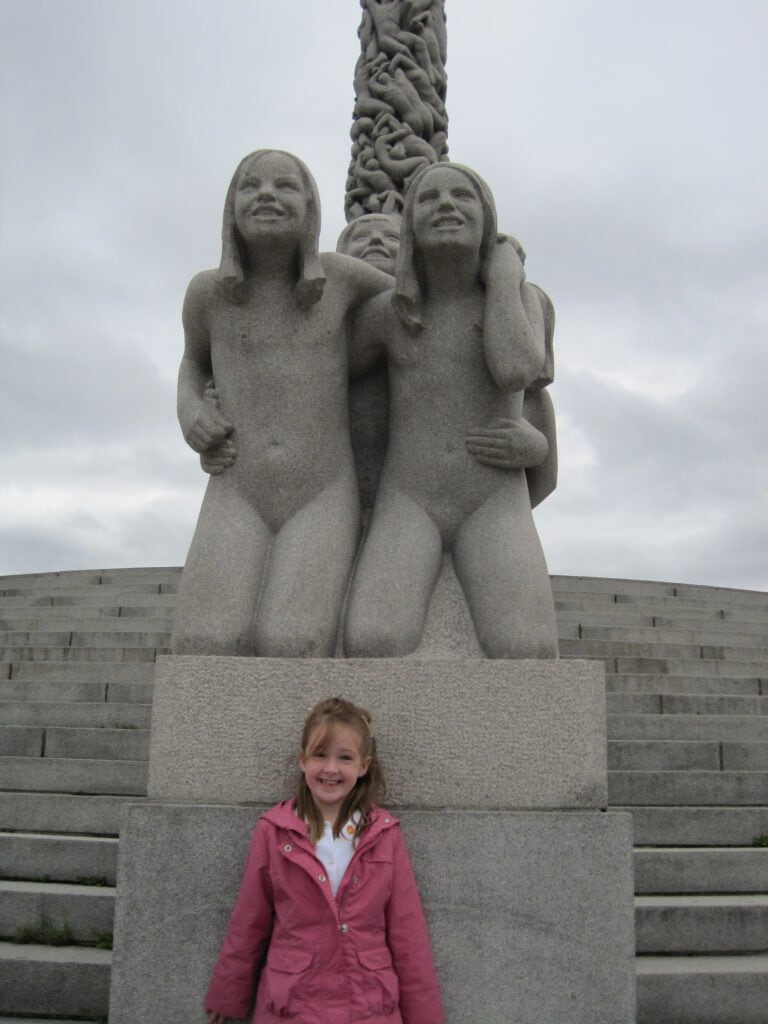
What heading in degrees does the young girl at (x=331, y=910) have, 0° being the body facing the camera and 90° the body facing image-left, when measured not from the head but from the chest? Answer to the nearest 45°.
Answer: approximately 0°

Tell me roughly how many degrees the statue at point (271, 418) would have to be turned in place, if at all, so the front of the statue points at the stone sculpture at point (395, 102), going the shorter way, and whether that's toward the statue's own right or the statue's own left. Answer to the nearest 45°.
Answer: approximately 180°

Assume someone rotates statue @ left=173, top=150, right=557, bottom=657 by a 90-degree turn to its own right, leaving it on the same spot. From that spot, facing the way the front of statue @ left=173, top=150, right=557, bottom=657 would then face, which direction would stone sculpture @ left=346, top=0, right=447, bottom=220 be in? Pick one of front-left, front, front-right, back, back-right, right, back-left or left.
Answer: right
